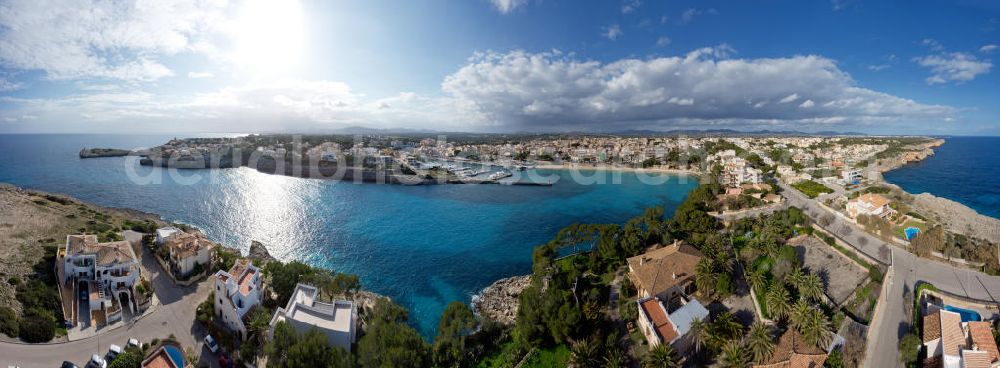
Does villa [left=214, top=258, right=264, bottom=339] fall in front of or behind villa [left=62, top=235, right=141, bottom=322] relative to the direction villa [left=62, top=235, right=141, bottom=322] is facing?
in front

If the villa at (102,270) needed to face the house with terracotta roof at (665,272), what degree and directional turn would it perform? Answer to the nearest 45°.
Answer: approximately 45° to its left

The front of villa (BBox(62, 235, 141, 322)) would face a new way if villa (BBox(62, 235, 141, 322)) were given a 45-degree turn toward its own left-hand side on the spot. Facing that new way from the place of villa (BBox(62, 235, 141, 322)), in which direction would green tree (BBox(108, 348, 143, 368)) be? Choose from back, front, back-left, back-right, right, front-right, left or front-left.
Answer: front-right

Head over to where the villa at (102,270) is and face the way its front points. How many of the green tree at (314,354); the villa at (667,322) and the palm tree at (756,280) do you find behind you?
0

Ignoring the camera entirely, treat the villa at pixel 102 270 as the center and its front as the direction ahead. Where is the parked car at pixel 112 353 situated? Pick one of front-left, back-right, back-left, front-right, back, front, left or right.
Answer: front

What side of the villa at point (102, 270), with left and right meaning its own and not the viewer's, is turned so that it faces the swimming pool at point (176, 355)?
front

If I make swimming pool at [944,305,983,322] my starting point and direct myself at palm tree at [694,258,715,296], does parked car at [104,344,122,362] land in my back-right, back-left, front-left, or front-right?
front-left

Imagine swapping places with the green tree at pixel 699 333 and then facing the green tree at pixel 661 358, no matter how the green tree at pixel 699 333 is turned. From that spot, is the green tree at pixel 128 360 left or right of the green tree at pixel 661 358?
right

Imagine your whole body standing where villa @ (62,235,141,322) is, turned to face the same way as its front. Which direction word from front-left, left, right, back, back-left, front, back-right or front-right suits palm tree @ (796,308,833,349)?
front-left

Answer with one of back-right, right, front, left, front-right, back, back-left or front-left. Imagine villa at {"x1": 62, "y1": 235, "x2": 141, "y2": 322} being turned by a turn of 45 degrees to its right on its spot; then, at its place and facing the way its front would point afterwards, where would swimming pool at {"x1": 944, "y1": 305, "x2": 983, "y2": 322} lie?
left

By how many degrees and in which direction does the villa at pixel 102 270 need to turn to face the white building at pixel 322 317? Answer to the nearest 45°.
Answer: approximately 45° to its left

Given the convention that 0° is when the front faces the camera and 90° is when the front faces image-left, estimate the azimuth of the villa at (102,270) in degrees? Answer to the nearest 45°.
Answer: approximately 0°

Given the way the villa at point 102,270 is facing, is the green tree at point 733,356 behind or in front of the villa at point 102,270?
in front

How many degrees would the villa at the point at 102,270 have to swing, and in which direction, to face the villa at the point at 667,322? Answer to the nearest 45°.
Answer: approximately 45° to its left

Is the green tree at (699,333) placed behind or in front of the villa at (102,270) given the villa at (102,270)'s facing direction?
in front
